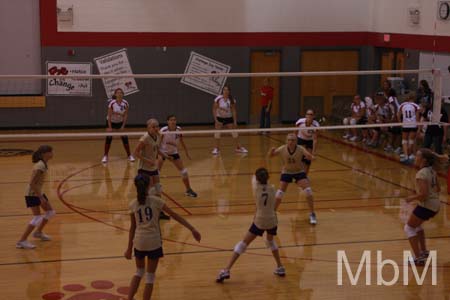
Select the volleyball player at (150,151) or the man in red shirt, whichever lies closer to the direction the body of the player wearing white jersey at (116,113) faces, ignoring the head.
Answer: the volleyball player

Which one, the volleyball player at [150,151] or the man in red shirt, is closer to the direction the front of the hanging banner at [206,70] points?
the volleyball player

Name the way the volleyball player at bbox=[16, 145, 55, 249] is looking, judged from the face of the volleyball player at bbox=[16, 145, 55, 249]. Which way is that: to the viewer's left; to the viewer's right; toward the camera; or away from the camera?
to the viewer's right

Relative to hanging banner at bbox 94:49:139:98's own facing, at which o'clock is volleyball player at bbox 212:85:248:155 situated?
The volleyball player is roughly at 11 o'clock from the hanging banner.

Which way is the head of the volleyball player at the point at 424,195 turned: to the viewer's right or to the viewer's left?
to the viewer's left

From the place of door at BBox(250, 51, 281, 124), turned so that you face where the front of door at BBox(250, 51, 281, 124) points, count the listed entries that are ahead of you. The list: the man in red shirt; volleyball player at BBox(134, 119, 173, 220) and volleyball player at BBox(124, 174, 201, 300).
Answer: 3

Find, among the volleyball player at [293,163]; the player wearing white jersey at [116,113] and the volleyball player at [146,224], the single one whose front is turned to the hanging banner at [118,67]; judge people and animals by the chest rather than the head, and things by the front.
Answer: the volleyball player at [146,224]

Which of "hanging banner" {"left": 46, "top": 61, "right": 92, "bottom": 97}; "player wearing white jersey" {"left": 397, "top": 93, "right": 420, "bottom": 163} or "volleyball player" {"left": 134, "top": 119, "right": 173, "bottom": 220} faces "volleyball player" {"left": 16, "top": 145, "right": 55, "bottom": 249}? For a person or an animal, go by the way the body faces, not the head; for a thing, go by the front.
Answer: the hanging banner

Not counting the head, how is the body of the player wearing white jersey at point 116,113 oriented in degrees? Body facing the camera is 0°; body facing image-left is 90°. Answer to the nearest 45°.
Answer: approximately 0°

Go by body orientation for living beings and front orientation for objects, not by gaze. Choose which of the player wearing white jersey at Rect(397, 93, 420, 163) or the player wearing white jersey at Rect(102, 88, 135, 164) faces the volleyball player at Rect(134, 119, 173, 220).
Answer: the player wearing white jersey at Rect(102, 88, 135, 164)

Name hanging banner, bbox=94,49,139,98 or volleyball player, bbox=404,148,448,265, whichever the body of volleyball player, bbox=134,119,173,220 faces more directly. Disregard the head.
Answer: the volleyball player
